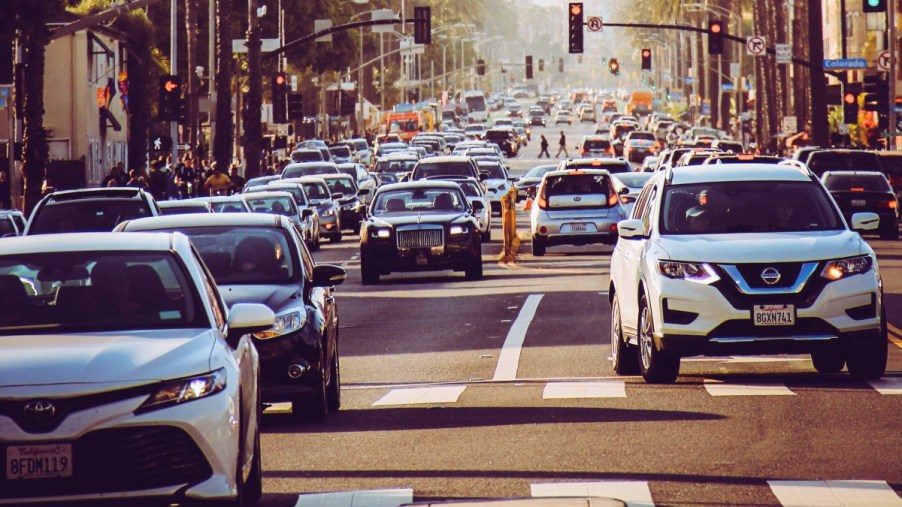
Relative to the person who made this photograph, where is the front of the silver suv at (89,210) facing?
facing the viewer

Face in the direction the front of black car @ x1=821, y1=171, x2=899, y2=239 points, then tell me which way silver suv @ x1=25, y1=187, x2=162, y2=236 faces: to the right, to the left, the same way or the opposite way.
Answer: the opposite way

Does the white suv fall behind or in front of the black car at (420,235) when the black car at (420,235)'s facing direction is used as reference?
in front

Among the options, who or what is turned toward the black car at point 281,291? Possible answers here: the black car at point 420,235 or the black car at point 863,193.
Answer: the black car at point 420,235

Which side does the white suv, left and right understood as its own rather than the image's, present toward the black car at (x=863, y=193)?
back

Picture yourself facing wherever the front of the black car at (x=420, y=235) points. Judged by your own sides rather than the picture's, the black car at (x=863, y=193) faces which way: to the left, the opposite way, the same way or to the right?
the opposite way

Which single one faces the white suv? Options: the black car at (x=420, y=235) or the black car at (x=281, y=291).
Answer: the black car at (x=420, y=235)

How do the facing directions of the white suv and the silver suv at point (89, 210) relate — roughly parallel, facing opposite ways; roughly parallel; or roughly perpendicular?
roughly parallel

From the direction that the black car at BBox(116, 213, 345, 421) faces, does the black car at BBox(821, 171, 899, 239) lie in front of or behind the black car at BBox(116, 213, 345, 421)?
behind

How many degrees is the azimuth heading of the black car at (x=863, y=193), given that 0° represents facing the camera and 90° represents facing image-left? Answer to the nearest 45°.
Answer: approximately 180°

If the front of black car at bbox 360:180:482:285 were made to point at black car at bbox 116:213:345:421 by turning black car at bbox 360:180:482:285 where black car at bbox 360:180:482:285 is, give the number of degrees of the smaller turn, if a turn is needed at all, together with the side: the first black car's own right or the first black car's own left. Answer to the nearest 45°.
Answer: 0° — it already faces it

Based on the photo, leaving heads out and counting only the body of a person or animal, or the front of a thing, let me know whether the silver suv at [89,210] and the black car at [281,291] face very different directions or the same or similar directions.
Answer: same or similar directions

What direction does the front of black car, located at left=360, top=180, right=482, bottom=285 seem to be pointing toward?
toward the camera

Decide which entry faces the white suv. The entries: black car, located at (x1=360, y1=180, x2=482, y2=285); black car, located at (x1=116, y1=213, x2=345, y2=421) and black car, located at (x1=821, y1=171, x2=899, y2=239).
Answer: black car, located at (x1=360, y1=180, x2=482, y2=285)
